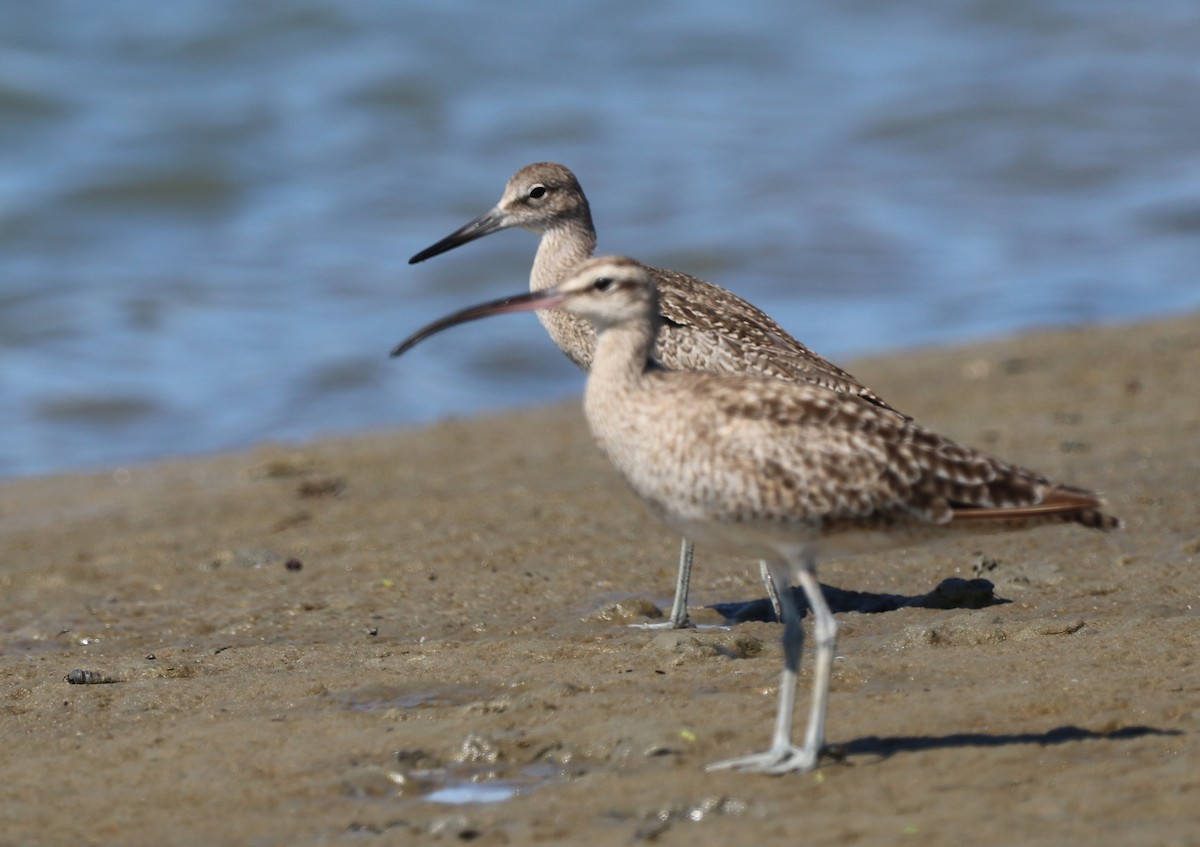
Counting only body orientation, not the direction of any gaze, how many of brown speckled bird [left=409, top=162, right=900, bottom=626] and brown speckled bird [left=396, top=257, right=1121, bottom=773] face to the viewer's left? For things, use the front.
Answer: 2

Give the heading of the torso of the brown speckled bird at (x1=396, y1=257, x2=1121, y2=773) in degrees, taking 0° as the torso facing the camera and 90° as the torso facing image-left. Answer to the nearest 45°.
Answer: approximately 90°

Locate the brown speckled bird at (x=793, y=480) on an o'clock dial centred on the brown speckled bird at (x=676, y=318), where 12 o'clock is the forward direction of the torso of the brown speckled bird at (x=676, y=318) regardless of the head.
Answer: the brown speckled bird at (x=793, y=480) is roughly at 9 o'clock from the brown speckled bird at (x=676, y=318).

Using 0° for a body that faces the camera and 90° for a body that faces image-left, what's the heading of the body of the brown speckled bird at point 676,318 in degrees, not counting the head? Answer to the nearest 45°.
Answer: approximately 90°

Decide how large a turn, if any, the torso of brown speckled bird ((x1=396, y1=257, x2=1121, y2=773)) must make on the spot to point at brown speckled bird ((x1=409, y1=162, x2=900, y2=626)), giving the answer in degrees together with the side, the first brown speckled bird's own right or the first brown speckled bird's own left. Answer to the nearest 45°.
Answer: approximately 90° to the first brown speckled bird's own right
